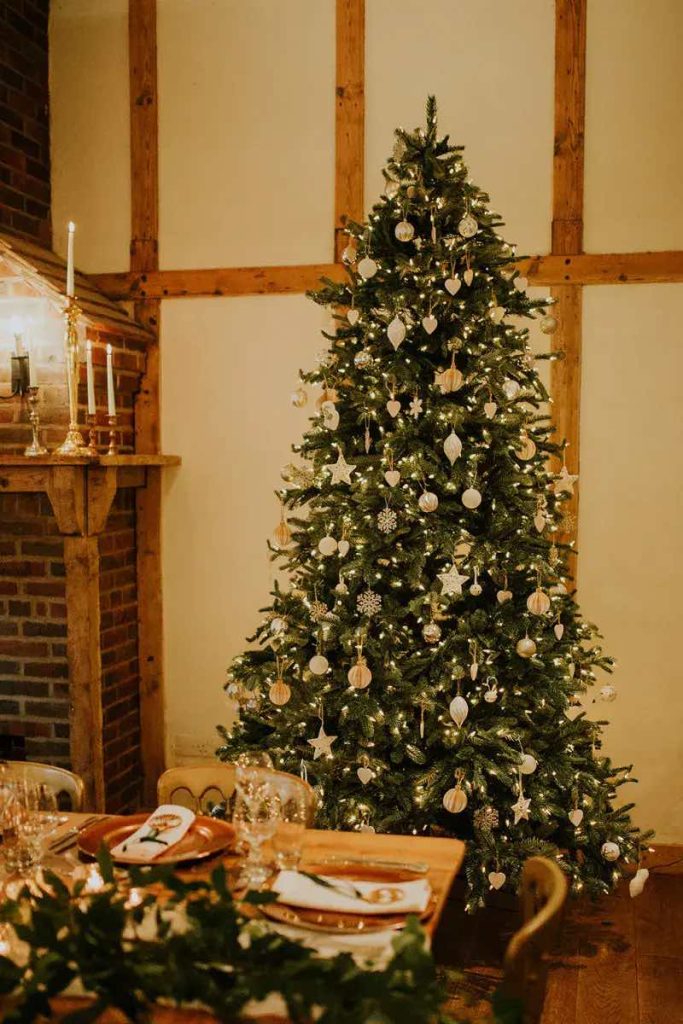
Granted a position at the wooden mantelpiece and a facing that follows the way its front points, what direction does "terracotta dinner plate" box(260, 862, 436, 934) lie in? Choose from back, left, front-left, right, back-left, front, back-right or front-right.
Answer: front-left

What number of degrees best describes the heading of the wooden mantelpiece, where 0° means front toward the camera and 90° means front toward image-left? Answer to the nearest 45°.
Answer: approximately 45°

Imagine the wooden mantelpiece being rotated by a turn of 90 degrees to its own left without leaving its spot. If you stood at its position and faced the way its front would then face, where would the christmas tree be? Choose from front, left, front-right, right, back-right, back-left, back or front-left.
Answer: front

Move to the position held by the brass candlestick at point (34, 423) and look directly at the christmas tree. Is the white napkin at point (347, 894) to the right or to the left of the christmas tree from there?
right

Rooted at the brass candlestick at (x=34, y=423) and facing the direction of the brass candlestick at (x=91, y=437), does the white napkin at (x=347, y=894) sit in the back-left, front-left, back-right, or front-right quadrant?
front-right

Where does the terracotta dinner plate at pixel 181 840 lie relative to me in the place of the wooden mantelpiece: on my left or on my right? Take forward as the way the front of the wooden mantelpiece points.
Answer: on my left

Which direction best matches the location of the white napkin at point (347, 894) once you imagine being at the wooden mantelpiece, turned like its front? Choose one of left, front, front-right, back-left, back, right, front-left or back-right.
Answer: front-left
